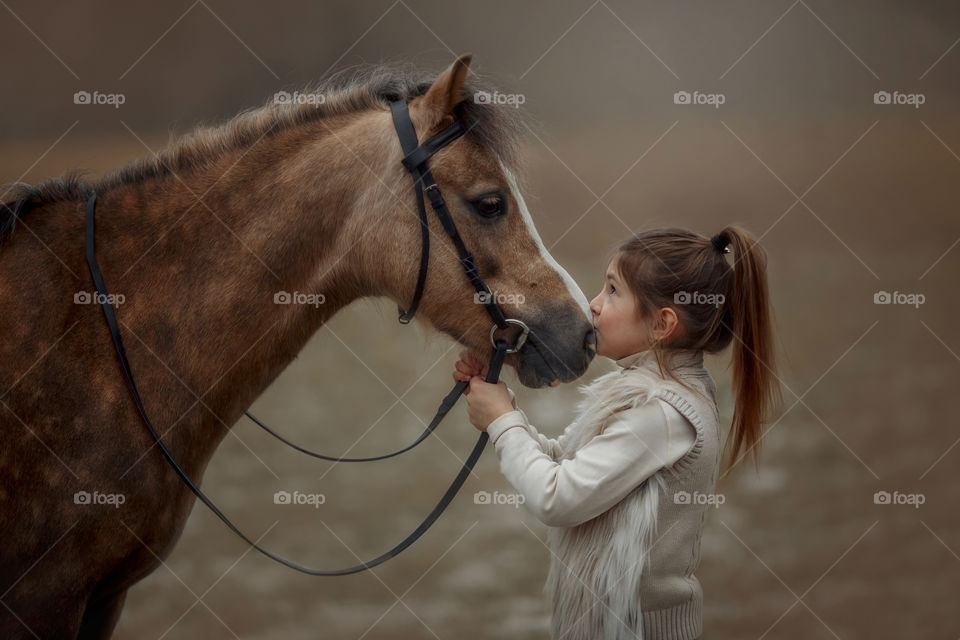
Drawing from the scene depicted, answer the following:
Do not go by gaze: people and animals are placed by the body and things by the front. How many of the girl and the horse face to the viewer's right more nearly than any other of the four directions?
1

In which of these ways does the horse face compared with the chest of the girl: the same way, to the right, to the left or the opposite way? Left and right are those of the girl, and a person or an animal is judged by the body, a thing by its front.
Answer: the opposite way

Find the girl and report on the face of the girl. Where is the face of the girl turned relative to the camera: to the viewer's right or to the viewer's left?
to the viewer's left

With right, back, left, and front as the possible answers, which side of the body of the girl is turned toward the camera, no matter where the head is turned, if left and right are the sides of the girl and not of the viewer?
left

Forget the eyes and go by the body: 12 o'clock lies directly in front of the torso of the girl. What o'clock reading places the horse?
The horse is roughly at 12 o'clock from the girl.

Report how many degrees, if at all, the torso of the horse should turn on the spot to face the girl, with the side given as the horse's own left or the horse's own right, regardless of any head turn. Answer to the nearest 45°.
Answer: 0° — it already faces them

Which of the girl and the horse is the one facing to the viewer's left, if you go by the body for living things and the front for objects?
the girl

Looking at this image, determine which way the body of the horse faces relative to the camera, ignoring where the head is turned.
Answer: to the viewer's right
